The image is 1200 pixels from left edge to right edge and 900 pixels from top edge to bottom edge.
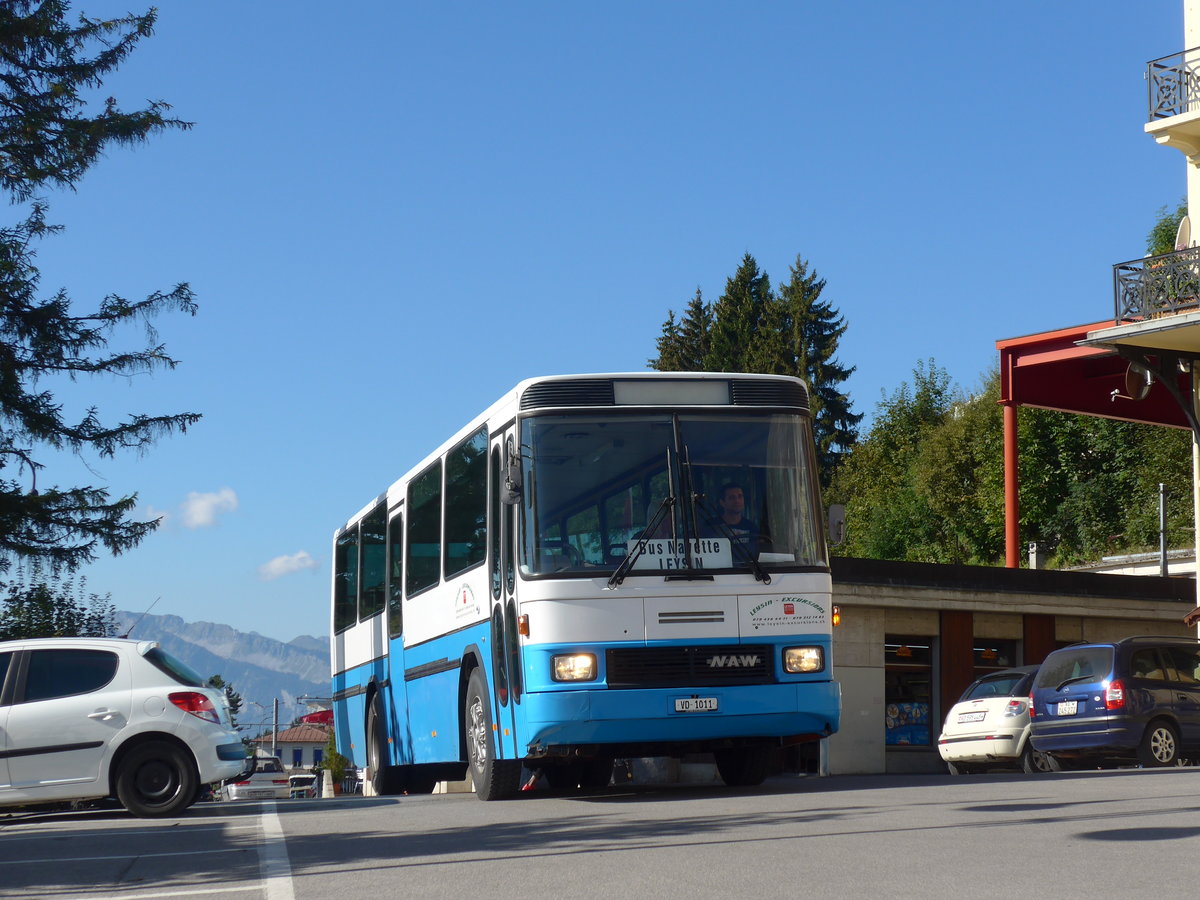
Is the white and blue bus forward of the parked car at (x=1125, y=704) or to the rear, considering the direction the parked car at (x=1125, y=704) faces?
to the rear

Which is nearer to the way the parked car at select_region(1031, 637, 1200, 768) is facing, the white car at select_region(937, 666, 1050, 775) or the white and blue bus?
the white car

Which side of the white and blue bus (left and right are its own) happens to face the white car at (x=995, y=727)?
left

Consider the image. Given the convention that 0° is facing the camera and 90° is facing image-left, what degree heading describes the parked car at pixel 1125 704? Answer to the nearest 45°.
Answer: approximately 225°

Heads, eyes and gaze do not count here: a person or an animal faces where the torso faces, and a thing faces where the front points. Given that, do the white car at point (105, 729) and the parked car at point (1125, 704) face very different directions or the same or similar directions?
very different directions

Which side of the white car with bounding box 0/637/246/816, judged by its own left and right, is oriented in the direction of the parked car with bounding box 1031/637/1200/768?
back

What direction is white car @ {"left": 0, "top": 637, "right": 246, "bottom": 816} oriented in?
to the viewer's left

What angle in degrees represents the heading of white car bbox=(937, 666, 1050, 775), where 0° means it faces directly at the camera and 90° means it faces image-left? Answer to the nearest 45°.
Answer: approximately 225°
